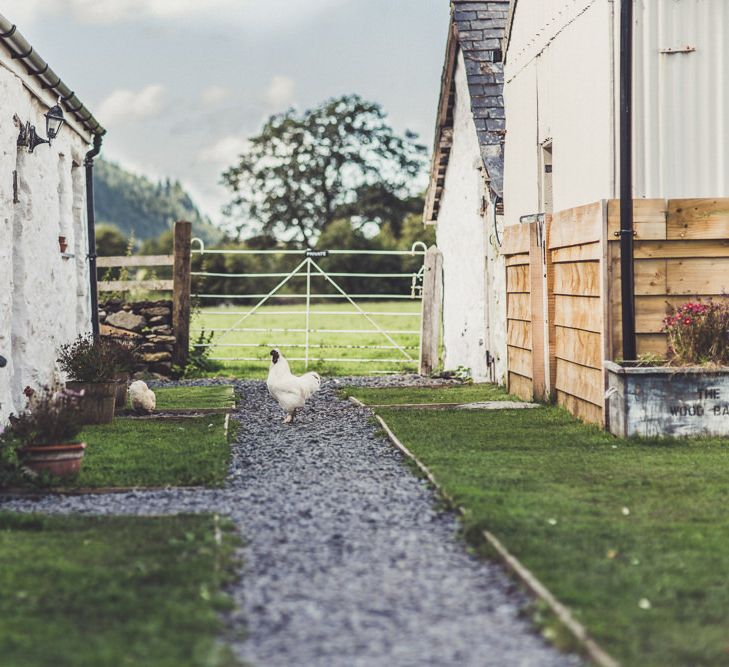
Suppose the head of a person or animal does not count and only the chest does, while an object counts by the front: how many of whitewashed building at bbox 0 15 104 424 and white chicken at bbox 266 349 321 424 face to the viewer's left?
1

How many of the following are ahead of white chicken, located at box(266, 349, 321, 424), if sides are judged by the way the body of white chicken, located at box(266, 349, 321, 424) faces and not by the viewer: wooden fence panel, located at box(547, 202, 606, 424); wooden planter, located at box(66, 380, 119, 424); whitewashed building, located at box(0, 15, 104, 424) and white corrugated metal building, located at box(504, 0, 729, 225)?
2

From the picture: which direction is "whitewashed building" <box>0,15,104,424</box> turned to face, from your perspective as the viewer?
facing to the right of the viewer

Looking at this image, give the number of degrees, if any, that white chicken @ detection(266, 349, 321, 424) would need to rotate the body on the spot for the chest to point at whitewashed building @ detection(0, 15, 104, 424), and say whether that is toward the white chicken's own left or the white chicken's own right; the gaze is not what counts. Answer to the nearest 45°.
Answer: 0° — it already faces it

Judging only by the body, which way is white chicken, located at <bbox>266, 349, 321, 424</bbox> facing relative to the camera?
to the viewer's left

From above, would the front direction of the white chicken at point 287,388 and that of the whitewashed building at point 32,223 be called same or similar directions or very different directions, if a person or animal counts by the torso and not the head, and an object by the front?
very different directions
